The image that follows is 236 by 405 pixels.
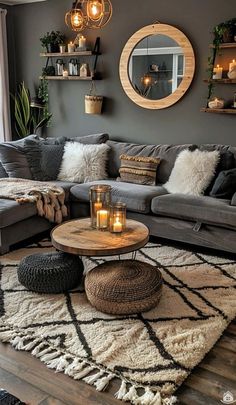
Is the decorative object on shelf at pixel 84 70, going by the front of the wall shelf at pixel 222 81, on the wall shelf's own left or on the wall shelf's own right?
on the wall shelf's own right

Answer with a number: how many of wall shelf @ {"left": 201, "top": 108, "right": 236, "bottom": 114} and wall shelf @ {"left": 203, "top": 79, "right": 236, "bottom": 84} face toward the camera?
2

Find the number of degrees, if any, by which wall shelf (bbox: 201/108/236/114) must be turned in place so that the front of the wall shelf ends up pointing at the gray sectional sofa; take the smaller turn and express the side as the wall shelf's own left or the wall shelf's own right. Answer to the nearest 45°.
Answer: approximately 45° to the wall shelf's own right

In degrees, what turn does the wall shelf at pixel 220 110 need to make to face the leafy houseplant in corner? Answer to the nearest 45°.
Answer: approximately 90° to its right

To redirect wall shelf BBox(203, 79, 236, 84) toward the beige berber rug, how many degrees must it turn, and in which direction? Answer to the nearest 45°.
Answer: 0° — it already faces it

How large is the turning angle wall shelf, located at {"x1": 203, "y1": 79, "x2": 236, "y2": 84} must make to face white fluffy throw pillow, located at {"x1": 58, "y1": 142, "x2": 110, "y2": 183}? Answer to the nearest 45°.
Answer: approximately 90° to its right

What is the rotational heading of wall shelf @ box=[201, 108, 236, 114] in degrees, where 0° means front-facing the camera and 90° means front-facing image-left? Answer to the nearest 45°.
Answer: approximately 0°

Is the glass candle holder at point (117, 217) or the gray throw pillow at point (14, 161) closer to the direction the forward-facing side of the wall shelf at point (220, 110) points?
the glass candle holder

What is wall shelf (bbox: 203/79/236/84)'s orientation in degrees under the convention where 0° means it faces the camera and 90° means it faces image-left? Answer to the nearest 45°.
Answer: approximately 0°
